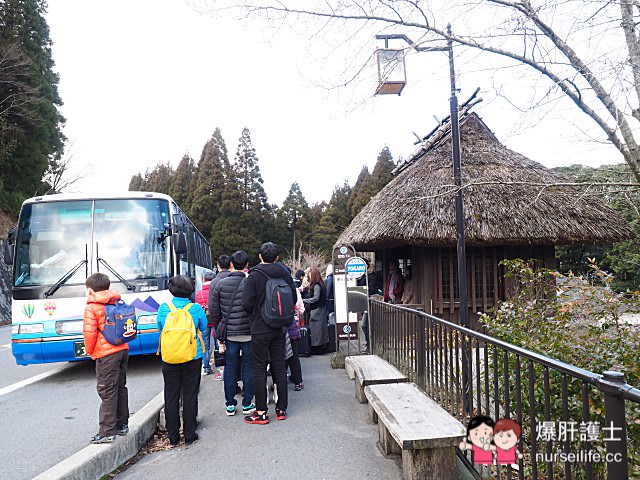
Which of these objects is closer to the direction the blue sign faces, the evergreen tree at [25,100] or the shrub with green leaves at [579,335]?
the shrub with green leaves

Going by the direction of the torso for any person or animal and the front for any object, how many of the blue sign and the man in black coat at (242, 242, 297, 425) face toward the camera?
1

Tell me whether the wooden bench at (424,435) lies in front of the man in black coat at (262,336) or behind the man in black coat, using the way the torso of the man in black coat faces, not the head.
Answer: behind

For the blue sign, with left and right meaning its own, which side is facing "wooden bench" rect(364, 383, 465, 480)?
front

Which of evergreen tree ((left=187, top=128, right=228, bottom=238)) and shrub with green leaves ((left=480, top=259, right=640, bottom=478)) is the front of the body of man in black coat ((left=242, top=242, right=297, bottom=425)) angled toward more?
the evergreen tree

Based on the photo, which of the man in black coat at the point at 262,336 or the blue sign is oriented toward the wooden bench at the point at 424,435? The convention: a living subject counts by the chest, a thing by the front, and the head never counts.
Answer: the blue sign

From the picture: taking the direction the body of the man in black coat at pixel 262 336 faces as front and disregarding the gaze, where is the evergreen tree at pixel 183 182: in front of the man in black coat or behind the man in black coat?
in front

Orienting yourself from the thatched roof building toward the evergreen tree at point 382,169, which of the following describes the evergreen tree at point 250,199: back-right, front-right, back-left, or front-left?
front-left

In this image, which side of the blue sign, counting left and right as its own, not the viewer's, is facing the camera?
front

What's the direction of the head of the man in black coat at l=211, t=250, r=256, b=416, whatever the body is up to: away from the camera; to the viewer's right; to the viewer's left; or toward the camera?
away from the camera

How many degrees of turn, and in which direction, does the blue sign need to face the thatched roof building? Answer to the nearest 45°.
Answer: approximately 135° to its left

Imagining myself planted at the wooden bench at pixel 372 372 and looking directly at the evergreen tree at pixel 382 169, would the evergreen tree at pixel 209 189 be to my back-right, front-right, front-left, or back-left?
front-left

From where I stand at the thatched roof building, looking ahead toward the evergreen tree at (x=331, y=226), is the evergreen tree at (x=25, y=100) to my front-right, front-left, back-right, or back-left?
front-left

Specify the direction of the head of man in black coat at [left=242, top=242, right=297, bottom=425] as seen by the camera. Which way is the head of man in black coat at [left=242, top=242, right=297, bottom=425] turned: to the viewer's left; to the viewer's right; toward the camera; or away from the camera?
away from the camera

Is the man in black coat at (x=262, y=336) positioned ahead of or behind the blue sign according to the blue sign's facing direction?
ahead

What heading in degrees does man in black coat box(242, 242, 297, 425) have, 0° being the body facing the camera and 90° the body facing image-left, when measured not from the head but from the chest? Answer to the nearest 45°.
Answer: approximately 135°
